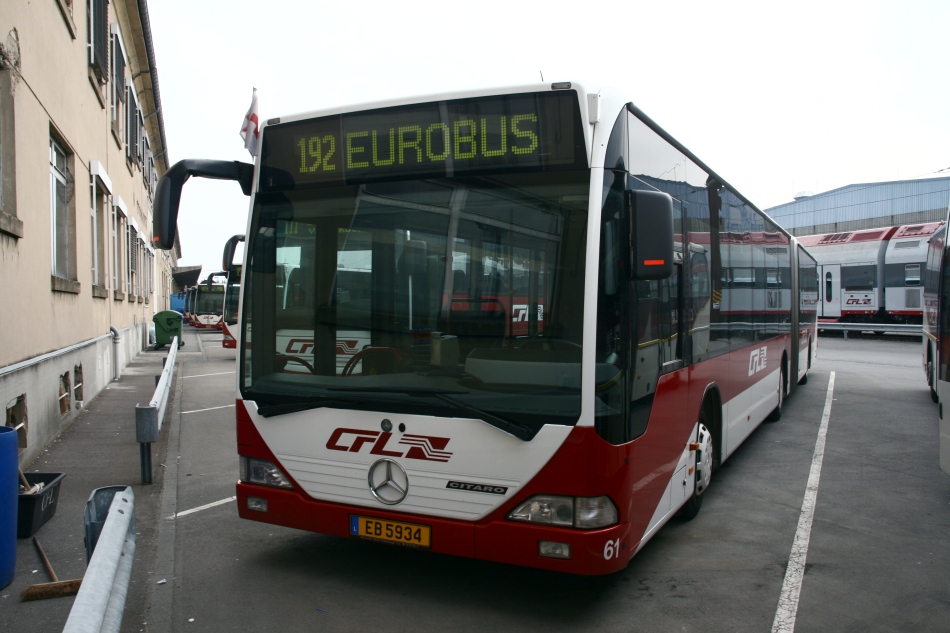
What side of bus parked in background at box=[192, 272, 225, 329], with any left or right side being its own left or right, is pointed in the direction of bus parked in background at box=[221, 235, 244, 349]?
front

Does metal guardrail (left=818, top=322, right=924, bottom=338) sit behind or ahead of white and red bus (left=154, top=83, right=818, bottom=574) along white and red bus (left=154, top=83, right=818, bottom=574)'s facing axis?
behind

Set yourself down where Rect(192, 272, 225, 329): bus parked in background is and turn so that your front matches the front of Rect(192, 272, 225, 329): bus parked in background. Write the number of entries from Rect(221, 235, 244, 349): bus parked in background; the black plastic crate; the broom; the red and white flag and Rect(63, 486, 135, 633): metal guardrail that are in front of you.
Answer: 5

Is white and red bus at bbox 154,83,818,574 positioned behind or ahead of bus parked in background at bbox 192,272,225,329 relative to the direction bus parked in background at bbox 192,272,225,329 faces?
ahead

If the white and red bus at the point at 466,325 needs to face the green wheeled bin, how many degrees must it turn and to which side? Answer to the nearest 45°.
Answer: approximately 90° to its right

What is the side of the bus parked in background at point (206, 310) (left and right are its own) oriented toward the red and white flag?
front

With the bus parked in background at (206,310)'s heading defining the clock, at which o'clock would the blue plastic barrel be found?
The blue plastic barrel is roughly at 12 o'clock from the bus parked in background.

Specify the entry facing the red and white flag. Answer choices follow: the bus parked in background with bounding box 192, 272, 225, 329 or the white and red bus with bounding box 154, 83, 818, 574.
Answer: the bus parked in background

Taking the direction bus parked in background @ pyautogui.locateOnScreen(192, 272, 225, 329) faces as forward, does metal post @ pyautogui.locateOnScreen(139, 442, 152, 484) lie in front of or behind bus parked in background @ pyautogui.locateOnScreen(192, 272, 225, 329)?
in front

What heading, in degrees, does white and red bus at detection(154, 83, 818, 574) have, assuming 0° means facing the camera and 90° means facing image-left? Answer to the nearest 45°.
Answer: approximately 45°

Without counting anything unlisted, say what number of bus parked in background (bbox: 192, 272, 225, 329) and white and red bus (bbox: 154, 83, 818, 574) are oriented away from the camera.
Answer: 0

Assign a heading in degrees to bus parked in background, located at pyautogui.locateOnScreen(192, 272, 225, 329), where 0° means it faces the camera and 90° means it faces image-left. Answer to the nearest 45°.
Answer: approximately 0°
